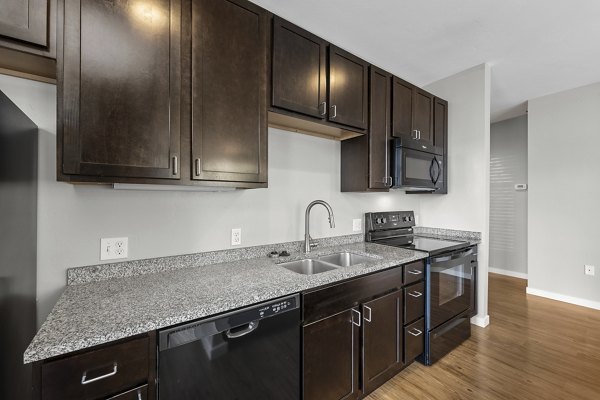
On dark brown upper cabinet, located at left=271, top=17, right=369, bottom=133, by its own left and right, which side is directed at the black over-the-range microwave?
left

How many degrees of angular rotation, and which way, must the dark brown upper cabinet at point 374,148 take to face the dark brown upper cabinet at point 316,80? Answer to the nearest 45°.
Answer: approximately 90° to its right

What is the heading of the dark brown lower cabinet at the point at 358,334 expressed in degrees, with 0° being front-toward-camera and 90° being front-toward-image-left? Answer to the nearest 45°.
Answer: approximately 315°

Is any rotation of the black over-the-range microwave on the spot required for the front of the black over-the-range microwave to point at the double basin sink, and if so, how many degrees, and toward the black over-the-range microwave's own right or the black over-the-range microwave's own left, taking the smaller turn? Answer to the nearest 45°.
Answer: approximately 90° to the black over-the-range microwave's own right

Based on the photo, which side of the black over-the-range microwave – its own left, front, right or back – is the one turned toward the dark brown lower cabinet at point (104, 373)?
right

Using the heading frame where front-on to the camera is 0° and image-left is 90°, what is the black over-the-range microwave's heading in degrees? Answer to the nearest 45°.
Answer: approximately 315°
